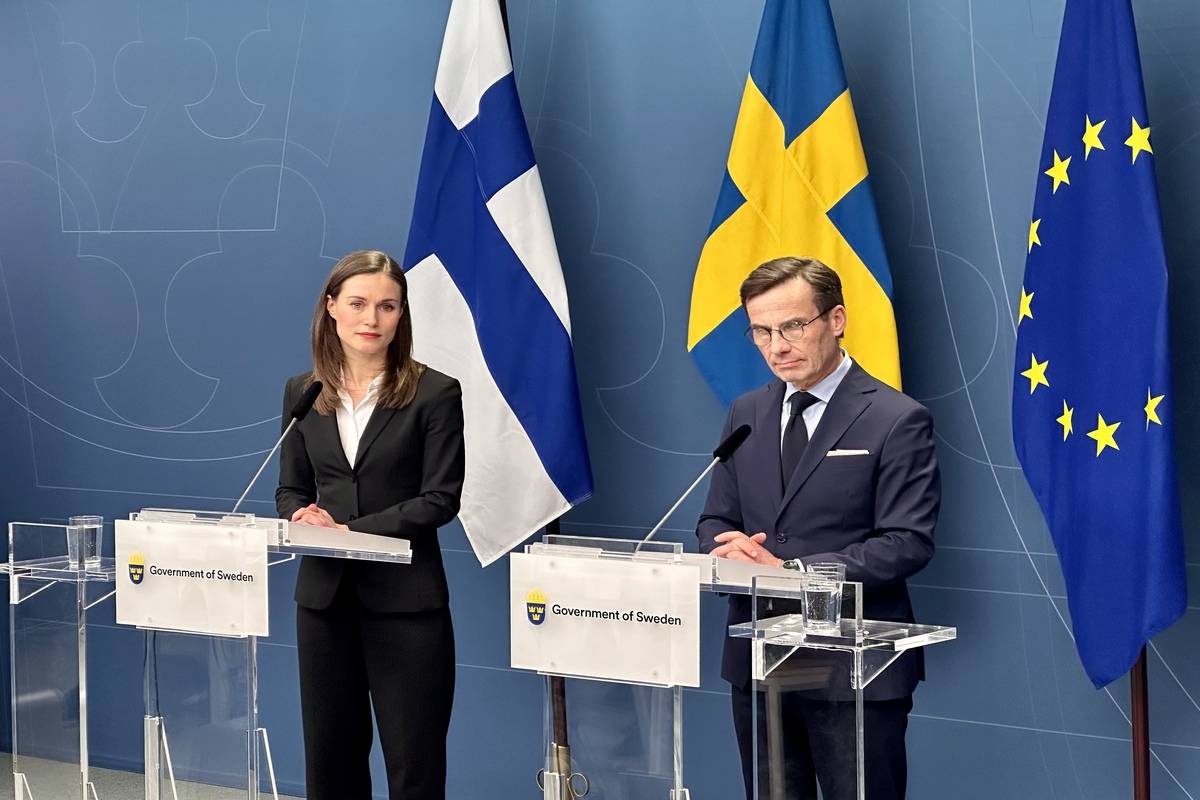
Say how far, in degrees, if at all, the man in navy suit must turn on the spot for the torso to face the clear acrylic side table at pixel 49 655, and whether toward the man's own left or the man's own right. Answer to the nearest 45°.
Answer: approximately 45° to the man's own right

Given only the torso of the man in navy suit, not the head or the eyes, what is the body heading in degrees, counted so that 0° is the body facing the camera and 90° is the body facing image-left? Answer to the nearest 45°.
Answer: approximately 45°

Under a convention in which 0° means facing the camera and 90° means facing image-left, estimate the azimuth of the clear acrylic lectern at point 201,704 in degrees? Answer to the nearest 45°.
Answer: approximately 45°

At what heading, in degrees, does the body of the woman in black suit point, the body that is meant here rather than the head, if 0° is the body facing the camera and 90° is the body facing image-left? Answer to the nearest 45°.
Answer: approximately 45°

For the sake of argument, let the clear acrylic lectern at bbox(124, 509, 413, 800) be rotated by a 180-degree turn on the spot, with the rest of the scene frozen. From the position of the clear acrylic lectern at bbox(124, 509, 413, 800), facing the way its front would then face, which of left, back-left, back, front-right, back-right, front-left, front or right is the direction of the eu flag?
front-right

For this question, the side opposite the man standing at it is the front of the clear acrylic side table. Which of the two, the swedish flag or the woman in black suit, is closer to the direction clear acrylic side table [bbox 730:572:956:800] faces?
the woman in black suit

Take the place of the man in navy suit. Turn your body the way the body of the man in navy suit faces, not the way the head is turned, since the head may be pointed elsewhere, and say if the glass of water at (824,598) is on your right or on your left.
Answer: on your left
